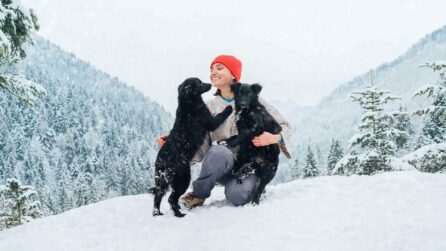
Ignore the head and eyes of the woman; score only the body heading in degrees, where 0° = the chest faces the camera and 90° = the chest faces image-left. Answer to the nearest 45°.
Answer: approximately 45°

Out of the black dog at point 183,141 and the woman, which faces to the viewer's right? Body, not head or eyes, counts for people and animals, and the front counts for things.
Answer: the black dog

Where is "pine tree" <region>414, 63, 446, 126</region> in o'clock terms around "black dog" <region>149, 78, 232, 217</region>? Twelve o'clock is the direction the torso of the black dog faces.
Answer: The pine tree is roughly at 11 o'clock from the black dog.

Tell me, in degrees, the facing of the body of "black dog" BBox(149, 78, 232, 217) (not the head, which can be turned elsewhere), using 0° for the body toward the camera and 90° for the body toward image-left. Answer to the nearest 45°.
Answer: approximately 270°

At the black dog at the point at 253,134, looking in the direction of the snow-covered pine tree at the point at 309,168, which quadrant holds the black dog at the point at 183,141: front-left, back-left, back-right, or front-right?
back-left

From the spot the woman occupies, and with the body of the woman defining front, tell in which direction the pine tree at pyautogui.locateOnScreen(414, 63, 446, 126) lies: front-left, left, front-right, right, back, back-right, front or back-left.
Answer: back

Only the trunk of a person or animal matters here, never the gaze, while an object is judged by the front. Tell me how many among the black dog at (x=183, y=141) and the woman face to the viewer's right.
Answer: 1

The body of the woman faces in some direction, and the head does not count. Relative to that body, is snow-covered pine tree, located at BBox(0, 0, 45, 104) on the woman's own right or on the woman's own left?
on the woman's own right

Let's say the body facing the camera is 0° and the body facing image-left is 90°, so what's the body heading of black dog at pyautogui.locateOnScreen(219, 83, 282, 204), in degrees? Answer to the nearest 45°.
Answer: approximately 45°

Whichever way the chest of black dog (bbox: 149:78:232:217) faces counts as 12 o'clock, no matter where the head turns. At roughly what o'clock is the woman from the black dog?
The woman is roughly at 11 o'clock from the black dog.

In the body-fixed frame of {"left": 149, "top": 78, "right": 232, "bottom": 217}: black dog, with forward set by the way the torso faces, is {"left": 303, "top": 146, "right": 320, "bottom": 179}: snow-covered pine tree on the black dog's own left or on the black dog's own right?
on the black dog's own left

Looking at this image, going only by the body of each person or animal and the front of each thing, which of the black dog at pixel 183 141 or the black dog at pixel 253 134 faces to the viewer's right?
the black dog at pixel 183 141
